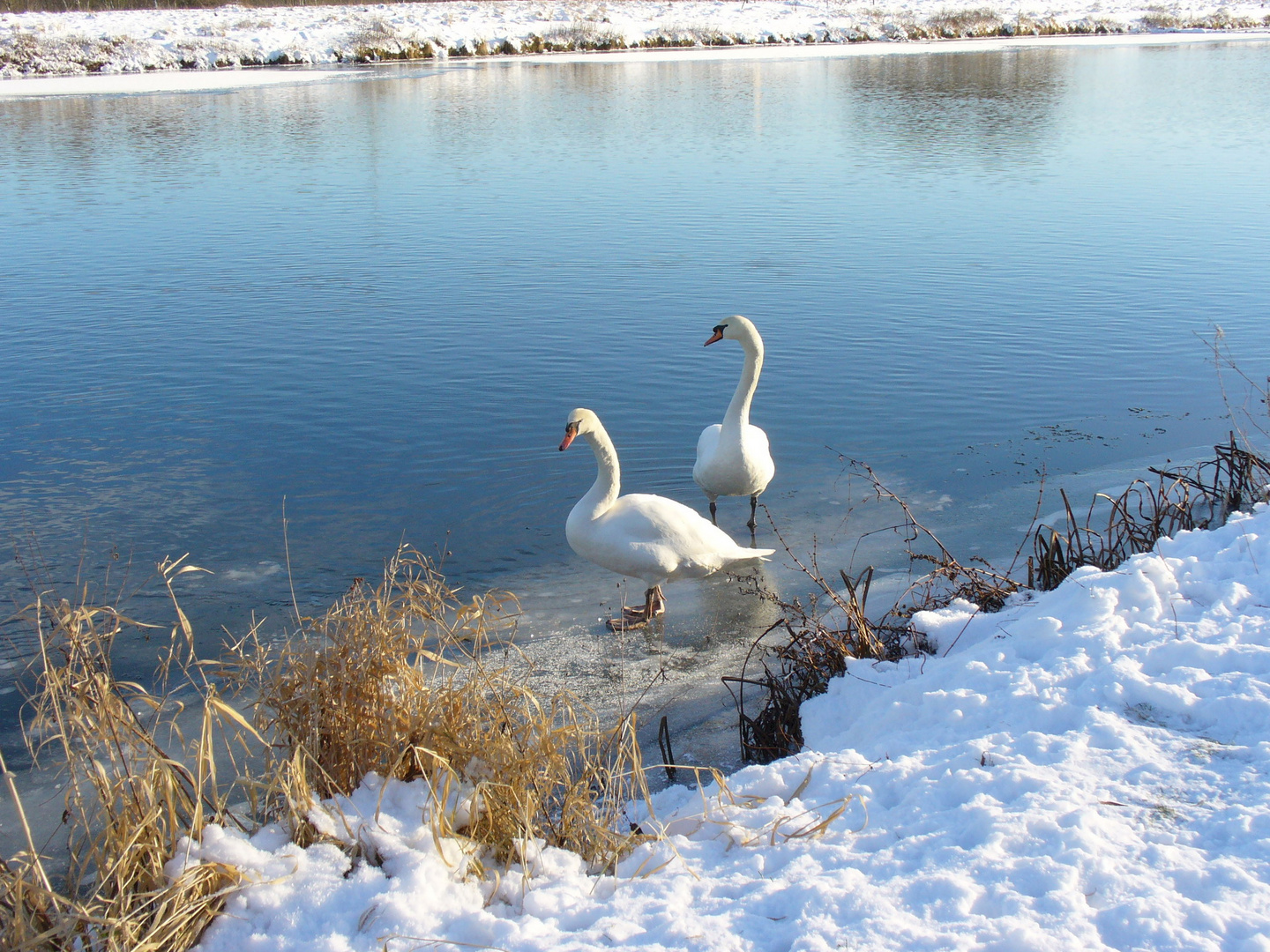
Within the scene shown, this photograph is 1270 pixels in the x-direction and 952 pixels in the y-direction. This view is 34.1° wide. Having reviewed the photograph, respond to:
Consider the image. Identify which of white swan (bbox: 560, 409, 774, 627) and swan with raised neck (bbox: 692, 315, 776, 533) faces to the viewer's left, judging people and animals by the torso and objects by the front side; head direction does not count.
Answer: the white swan

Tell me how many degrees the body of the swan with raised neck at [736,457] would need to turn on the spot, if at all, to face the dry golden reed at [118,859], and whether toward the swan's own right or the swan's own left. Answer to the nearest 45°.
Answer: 0° — it already faces it

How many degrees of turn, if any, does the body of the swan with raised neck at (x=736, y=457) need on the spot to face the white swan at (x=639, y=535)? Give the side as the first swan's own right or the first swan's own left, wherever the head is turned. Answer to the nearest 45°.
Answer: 0° — it already faces it

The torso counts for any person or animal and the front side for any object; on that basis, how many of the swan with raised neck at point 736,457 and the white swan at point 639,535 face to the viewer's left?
1

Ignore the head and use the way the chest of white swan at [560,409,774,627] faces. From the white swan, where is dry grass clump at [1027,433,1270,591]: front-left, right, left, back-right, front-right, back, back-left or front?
back

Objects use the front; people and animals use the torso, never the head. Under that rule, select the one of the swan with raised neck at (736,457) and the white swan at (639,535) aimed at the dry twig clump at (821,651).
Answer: the swan with raised neck

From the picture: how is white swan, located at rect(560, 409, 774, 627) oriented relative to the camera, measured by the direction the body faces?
to the viewer's left

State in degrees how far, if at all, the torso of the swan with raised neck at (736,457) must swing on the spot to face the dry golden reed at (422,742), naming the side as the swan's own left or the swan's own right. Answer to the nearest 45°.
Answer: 0° — it already faces it

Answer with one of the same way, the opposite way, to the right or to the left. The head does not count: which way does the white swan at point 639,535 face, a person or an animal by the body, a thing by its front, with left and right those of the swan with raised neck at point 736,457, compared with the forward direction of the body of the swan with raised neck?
to the right

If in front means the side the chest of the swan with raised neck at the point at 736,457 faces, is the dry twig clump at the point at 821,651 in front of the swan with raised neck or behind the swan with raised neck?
in front

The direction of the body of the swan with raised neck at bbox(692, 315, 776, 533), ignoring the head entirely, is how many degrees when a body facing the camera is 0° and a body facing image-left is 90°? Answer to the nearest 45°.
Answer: approximately 0°

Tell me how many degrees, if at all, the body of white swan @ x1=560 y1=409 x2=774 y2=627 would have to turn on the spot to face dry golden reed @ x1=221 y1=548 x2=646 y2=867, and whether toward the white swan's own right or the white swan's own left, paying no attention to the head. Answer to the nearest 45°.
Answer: approximately 90° to the white swan's own left
